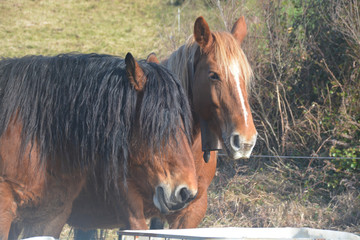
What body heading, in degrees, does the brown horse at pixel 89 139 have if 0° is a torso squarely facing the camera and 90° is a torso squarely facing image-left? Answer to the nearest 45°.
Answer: approximately 270°

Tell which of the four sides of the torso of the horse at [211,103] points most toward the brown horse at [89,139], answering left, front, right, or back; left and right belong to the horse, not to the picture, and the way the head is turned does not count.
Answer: right

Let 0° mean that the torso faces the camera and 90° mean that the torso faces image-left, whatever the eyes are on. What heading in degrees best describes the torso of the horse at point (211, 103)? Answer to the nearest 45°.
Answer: approximately 315°

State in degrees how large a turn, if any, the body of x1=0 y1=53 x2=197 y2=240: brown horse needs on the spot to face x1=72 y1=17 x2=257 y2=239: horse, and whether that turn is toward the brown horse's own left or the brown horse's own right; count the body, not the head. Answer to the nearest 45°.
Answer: approximately 45° to the brown horse's own left
